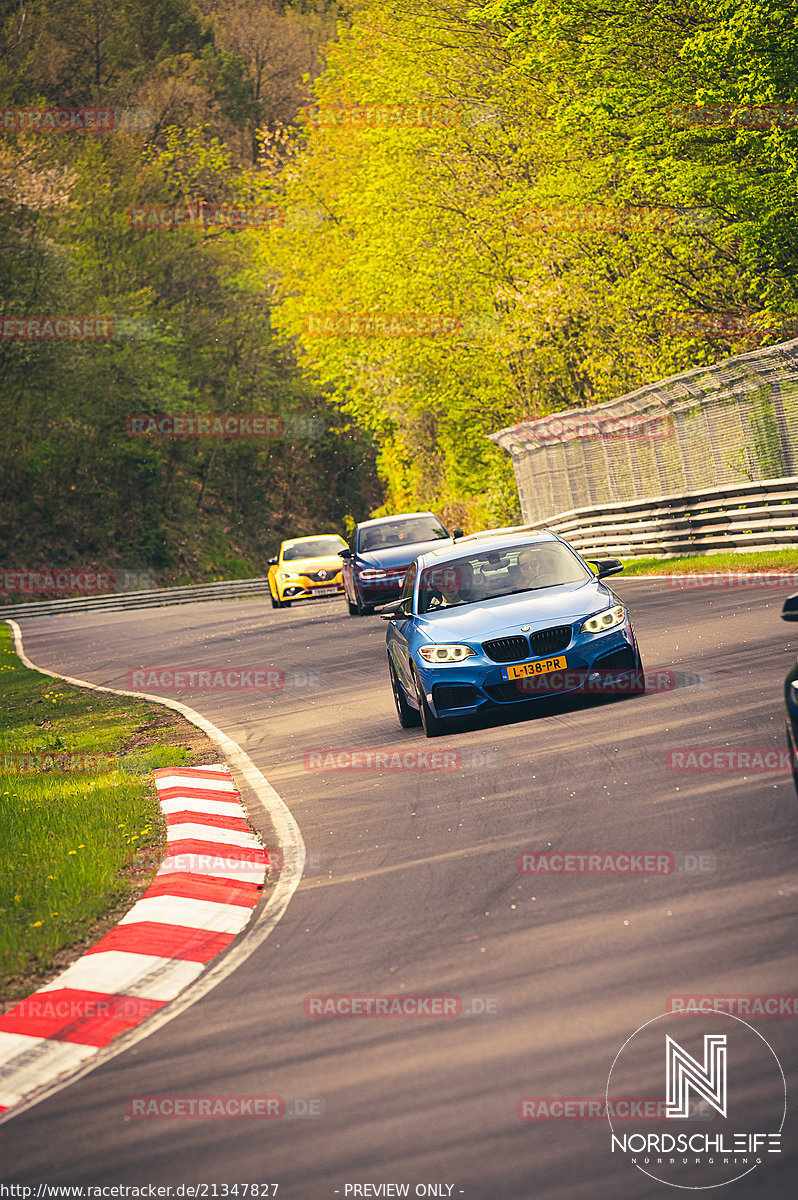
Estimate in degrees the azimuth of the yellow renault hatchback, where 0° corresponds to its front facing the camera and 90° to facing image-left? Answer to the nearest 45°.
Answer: approximately 0°

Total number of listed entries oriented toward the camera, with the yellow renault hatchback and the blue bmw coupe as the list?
2

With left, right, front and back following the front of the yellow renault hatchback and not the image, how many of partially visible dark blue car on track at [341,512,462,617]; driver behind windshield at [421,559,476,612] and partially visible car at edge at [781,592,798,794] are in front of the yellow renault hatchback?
3

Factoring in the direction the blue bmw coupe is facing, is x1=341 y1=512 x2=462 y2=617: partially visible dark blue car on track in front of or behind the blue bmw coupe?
behind

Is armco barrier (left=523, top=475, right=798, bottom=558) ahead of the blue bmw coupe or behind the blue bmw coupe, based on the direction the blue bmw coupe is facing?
behind

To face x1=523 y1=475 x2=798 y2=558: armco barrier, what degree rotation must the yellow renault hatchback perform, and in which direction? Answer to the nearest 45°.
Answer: approximately 45° to its left

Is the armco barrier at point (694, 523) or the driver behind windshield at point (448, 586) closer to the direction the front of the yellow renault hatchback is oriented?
the driver behind windshield

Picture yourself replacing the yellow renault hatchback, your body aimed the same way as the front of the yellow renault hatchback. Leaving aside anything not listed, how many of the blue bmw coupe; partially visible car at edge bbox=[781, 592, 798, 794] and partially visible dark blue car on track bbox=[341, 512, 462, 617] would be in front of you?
3

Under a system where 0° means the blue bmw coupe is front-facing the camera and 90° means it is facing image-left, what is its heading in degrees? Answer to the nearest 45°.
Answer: approximately 0°
